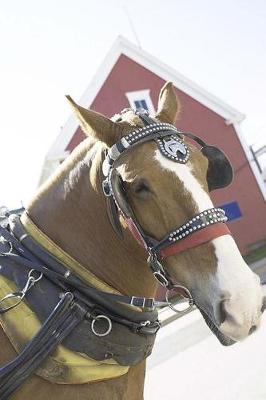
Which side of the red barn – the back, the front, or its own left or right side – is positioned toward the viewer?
front

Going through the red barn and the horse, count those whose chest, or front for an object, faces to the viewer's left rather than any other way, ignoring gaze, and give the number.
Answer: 0

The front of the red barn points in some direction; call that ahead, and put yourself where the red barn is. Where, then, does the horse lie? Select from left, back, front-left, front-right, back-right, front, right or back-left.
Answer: front

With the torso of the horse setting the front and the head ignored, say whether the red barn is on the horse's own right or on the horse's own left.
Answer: on the horse's own left

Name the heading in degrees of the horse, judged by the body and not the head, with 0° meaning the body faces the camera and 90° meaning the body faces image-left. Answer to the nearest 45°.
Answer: approximately 315°
